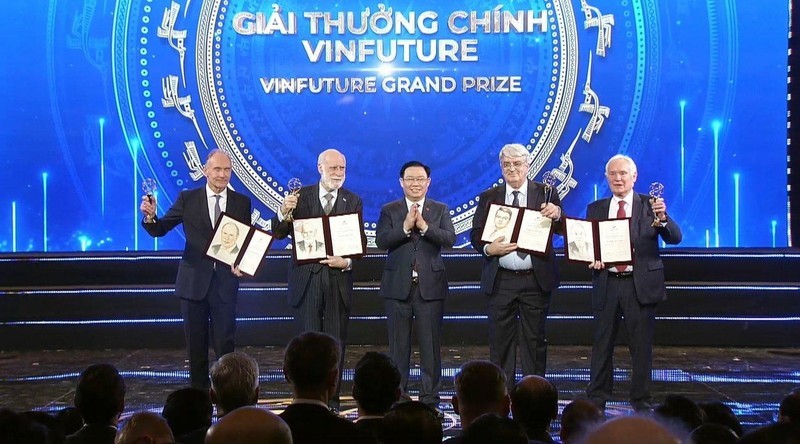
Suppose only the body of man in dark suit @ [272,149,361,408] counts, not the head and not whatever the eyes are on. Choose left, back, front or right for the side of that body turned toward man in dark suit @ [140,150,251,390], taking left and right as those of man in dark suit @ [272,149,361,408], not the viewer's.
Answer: right

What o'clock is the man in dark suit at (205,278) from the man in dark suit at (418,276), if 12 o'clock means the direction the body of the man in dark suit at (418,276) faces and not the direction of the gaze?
the man in dark suit at (205,278) is roughly at 3 o'clock from the man in dark suit at (418,276).

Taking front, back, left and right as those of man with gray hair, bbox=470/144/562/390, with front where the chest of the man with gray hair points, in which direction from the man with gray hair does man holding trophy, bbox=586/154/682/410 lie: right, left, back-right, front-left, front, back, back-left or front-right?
left

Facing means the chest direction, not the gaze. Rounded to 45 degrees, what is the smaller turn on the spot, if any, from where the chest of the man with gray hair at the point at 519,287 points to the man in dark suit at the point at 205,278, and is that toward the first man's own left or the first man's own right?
approximately 90° to the first man's own right

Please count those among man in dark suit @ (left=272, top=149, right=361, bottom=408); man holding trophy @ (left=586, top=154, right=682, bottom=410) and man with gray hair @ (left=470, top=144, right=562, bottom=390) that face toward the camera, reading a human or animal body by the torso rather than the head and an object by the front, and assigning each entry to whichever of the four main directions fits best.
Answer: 3

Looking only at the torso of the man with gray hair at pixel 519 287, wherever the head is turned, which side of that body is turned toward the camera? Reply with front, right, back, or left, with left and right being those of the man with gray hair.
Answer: front

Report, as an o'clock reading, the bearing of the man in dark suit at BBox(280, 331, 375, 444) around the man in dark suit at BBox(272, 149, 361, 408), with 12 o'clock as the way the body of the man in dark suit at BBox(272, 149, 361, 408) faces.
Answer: the man in dark suit at BBox(280, 331, 375, 444) is roughly at 12 o'clock from the man in dark suit at BBox(272, 149, 361, 408).

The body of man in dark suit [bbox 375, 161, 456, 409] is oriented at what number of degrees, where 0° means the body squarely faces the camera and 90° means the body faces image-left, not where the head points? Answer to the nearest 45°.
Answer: approximately 0°

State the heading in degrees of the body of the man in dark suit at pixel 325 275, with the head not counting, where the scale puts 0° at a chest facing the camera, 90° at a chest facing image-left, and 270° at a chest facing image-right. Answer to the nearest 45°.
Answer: approximately 0°
